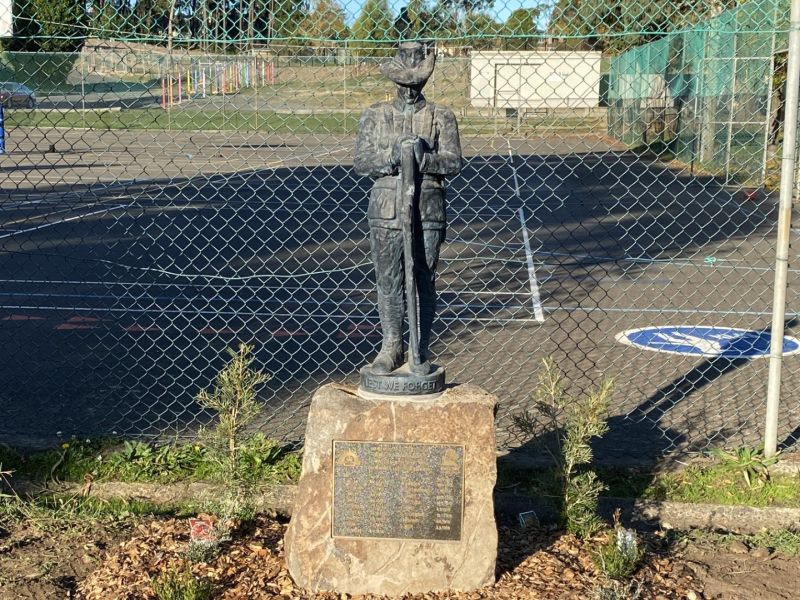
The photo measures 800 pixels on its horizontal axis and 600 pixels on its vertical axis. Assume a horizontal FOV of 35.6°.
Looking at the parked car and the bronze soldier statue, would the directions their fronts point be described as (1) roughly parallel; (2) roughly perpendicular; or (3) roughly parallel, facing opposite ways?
roughly perpendicular

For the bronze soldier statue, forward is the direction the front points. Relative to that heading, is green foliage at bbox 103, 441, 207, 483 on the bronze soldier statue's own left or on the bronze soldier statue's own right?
on the bronze soldier statue's own right

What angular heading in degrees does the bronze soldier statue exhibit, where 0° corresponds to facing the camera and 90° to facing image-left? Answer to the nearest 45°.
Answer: approximately 0°

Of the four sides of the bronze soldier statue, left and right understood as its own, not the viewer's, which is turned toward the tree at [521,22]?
back

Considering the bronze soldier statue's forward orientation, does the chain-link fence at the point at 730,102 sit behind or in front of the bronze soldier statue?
behind

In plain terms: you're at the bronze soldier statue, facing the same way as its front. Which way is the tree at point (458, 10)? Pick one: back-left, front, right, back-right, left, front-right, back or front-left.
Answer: back
